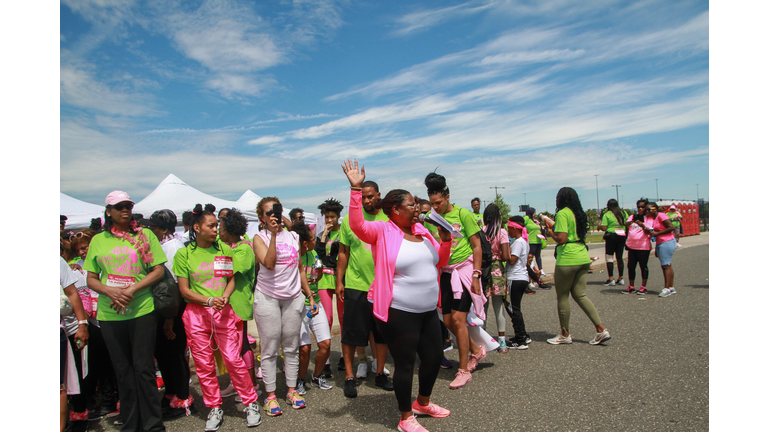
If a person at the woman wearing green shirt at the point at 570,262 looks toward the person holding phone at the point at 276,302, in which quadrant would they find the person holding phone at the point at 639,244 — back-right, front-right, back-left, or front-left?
back-right

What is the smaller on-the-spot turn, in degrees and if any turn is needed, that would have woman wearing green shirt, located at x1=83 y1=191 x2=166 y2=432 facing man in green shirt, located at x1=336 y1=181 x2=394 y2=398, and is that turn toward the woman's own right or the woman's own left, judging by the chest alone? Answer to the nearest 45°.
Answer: approximately 90° to the woman's own left

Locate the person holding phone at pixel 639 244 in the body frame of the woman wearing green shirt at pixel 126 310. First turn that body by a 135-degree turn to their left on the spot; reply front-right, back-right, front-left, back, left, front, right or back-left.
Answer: front-right

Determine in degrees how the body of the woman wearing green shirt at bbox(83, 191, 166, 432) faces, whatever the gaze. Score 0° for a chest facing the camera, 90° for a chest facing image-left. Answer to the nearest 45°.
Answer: approximately 0°

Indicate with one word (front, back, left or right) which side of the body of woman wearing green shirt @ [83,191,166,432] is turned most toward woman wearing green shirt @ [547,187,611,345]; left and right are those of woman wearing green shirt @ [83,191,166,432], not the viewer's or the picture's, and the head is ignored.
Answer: left

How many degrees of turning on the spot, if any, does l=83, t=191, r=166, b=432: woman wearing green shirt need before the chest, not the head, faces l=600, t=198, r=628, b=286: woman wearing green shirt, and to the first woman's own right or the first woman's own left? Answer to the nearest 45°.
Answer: approximately 90° to the first woman's own left
